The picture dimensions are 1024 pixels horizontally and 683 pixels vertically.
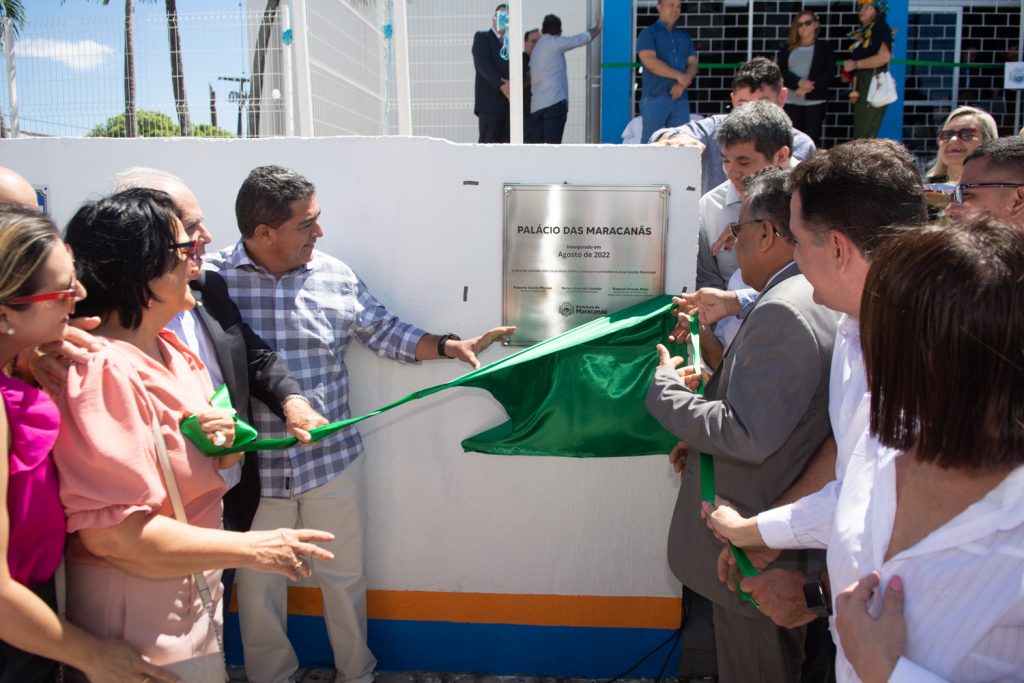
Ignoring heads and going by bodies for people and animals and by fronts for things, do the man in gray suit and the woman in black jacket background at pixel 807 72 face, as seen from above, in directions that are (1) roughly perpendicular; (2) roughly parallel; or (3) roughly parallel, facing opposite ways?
roughly perpendicular

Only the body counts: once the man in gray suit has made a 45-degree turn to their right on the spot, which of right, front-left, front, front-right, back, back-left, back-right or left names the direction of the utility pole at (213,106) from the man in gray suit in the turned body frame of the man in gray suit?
front

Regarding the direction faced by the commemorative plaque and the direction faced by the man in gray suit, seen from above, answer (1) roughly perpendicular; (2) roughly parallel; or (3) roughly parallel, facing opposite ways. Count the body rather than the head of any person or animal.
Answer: roughly perpendicular

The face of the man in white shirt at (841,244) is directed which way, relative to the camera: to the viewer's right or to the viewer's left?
to the viewer's left

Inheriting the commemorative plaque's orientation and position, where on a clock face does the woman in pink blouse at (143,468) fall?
The woman in pink blouse is roughly at 1 o'clock from the commemorative plaque.

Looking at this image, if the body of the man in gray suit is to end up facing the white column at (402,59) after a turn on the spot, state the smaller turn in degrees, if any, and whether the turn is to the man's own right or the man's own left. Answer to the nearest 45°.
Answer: approximately 45° to the man's own right

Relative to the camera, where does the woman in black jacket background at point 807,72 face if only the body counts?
toward the camera

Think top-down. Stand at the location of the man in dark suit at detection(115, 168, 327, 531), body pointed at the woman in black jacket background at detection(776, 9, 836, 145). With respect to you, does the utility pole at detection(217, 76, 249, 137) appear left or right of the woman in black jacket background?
left

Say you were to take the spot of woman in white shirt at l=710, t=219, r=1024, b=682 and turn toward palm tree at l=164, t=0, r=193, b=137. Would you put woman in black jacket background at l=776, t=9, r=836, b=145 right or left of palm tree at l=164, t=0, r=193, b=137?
right

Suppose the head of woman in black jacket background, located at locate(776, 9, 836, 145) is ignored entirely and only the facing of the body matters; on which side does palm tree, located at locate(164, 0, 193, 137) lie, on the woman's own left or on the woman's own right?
on the woman's own right

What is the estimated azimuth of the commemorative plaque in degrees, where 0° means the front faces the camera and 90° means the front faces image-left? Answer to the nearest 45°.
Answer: approximately 0°

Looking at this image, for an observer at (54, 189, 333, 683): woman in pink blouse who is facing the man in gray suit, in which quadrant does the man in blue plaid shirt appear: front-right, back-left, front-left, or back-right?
front-left

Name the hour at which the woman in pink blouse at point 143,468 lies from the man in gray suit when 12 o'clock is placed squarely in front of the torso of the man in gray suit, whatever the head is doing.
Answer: The woman in pink blouse is roughly at 11 o'clock from the man in gray suit.

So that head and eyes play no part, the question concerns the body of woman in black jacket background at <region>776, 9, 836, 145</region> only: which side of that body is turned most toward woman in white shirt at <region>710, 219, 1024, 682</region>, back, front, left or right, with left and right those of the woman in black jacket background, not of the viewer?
front
